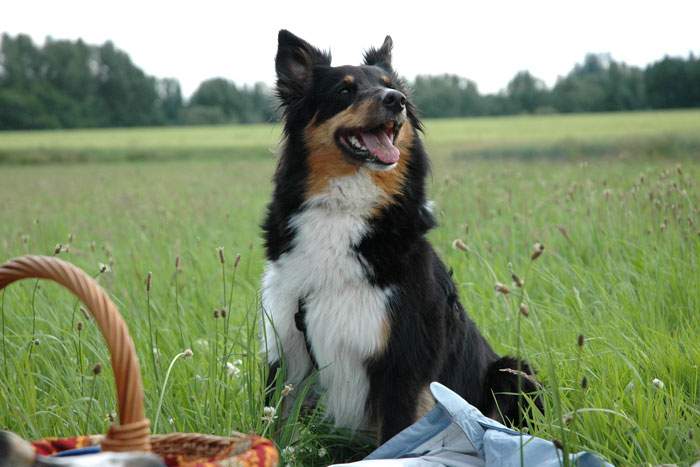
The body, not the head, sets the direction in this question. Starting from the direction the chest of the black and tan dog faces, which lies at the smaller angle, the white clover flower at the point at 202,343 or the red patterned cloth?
the red patterned cloth

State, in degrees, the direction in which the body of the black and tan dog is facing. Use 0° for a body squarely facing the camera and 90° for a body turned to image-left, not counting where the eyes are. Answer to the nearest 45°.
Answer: approximately 45°

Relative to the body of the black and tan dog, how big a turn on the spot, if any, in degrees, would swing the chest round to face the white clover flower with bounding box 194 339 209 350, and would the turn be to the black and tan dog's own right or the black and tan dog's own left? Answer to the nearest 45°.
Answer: approximately 90° to the black and tan dog's own right

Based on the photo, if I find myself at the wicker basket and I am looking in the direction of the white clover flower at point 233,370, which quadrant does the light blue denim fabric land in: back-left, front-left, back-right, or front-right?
front-right

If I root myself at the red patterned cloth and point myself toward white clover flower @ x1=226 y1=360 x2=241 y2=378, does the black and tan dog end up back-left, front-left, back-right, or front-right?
front-right
